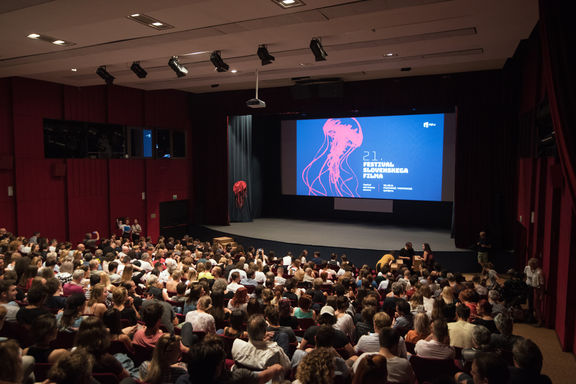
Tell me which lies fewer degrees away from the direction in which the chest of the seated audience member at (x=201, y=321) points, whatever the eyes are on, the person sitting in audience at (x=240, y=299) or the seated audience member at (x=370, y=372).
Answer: the person sitting in audience

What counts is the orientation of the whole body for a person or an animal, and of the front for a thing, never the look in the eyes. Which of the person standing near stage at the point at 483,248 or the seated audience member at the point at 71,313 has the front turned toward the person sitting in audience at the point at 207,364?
the person standing near stage

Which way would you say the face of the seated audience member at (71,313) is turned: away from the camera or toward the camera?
away from the camera

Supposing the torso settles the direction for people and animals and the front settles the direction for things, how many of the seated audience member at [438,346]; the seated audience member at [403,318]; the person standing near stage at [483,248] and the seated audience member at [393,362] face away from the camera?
3

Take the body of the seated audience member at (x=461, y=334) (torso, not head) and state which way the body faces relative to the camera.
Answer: away from the camera

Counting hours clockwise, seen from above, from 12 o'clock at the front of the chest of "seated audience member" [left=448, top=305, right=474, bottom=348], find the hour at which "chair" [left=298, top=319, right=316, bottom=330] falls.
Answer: The chair is roughly at 9 o'clock from the seated audience member.

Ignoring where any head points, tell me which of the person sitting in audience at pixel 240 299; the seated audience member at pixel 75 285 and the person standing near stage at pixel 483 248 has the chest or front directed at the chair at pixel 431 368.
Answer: the person standing near stage

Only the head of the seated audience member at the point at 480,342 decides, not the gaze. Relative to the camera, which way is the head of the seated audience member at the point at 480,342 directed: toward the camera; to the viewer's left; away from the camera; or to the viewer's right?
away from the camera

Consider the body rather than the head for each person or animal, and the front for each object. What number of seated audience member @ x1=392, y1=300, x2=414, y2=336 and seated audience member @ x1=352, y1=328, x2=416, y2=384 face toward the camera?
0

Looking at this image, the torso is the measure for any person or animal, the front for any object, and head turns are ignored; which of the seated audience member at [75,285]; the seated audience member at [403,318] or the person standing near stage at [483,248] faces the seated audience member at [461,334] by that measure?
the person standing near stage

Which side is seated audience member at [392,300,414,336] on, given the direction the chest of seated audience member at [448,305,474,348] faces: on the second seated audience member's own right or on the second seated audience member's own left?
on the second seated audience member's own left

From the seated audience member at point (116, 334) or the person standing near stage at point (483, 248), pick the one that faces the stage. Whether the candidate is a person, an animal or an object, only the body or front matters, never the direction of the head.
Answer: the seated audience member

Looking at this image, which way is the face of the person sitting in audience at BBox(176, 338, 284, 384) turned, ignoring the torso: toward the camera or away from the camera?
away from the camera

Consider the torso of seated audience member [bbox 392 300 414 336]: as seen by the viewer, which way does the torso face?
away from the camera

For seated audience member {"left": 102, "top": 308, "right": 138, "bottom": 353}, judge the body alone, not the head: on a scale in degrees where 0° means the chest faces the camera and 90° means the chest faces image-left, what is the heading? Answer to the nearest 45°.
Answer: approximately 225°

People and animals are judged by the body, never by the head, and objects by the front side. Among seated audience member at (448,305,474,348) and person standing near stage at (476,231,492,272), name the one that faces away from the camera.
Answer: the seated audience member
